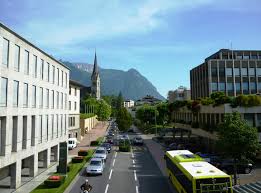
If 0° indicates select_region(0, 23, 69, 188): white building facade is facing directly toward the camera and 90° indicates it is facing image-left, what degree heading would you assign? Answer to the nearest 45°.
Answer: approximately 315°

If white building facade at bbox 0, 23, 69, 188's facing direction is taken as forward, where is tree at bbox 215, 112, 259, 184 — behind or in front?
in front

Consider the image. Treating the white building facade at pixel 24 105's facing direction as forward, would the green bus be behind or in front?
in front
